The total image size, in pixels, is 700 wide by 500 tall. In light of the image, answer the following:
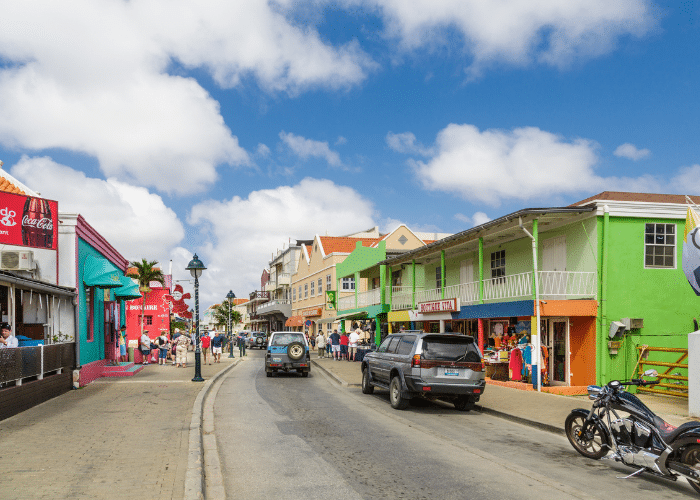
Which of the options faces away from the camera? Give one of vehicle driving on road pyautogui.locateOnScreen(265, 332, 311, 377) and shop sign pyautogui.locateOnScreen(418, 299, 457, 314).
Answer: the vehicle driving on road

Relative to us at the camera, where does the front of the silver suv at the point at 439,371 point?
facing away from the viewer and to the left of the viewer

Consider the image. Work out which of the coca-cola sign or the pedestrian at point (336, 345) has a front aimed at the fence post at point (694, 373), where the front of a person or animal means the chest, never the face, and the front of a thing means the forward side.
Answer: the coca-cola sign

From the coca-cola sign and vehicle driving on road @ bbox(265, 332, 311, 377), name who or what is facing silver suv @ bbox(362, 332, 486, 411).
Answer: the coca-cola sign

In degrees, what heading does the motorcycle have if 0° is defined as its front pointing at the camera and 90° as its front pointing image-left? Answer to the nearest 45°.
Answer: approximately 135°

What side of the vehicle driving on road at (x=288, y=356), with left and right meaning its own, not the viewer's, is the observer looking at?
back
